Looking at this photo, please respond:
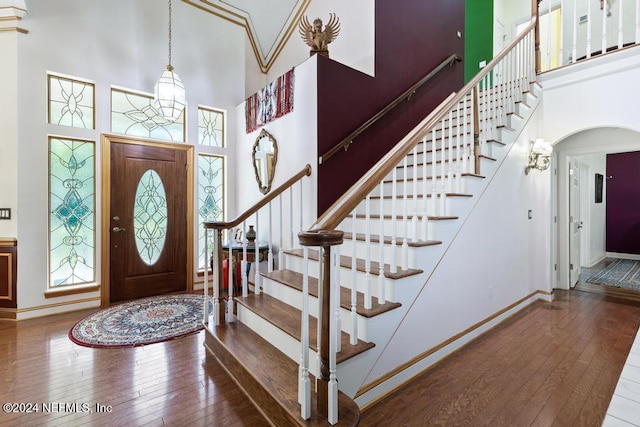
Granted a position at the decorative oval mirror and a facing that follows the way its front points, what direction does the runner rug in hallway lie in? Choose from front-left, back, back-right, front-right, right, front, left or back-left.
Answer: back-left

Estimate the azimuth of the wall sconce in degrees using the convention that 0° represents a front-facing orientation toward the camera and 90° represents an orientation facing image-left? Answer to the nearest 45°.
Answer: approximately 315°

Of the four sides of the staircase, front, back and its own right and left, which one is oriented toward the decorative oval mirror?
right

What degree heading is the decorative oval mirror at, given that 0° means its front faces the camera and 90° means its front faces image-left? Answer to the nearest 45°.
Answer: approximately 45°

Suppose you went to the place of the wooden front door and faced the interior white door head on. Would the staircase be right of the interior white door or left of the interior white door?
right

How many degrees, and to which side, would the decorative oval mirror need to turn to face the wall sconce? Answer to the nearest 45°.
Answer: approximately 135° to its left

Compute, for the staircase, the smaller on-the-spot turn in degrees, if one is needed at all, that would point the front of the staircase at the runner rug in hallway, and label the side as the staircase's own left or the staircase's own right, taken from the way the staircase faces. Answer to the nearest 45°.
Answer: approximately 180°

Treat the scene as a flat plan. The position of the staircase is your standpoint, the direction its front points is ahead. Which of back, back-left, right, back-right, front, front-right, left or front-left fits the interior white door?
back
